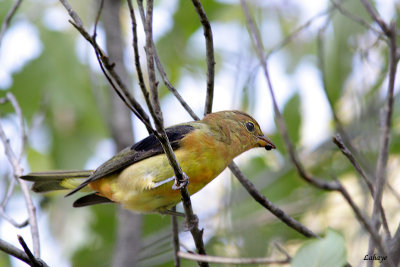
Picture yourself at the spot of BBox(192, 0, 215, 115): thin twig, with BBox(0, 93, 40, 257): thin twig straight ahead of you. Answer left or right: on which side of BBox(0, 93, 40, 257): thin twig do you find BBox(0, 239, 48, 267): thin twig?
left

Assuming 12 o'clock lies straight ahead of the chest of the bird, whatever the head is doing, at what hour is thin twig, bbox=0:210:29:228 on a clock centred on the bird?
The thin twig is roughly at 5 o'clock from the bird.

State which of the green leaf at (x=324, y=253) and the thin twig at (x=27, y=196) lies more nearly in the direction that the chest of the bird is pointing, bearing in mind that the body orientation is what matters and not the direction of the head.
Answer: the green leaf

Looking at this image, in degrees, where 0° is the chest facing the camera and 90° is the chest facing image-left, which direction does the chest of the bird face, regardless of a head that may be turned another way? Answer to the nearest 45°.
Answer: approximately 270°

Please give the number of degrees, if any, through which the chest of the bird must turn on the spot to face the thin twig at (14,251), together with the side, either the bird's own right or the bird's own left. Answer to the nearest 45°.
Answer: approximately 135° to the bird's own right
